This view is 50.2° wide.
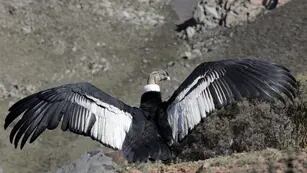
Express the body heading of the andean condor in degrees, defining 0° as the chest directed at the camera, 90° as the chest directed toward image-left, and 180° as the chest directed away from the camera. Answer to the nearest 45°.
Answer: approximately 180°
